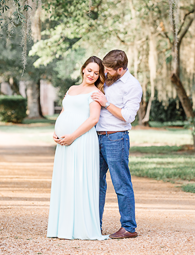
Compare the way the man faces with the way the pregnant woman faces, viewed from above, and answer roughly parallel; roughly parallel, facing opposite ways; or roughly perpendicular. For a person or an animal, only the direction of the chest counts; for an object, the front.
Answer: roughly parallel

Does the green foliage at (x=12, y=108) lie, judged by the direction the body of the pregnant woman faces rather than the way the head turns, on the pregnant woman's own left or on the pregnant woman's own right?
on the pregnant woman's own right

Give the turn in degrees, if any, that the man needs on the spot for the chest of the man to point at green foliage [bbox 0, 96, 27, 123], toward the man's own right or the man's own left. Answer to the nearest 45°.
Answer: approximately 135° to the man's own right

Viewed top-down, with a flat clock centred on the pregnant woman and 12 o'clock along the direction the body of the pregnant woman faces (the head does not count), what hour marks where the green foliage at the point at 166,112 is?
The green foliage is roughly at 5 o'clock from the pregnant woman.

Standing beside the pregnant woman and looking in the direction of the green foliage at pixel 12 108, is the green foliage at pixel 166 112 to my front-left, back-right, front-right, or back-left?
front-right

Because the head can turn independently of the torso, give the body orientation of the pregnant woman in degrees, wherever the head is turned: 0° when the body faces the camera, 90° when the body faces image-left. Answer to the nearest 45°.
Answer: approximately 45°

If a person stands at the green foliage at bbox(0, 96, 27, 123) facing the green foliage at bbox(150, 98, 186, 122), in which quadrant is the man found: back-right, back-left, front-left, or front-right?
front-right

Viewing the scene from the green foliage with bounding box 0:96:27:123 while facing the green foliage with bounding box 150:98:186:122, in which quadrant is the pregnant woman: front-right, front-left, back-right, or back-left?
front-right

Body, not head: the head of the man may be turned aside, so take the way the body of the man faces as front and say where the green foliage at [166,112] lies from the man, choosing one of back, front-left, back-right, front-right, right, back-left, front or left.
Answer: back-right

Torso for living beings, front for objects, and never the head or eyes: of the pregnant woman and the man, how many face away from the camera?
0

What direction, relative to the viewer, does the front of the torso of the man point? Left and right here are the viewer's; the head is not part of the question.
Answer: facing the viewer and to the left of the viewer
